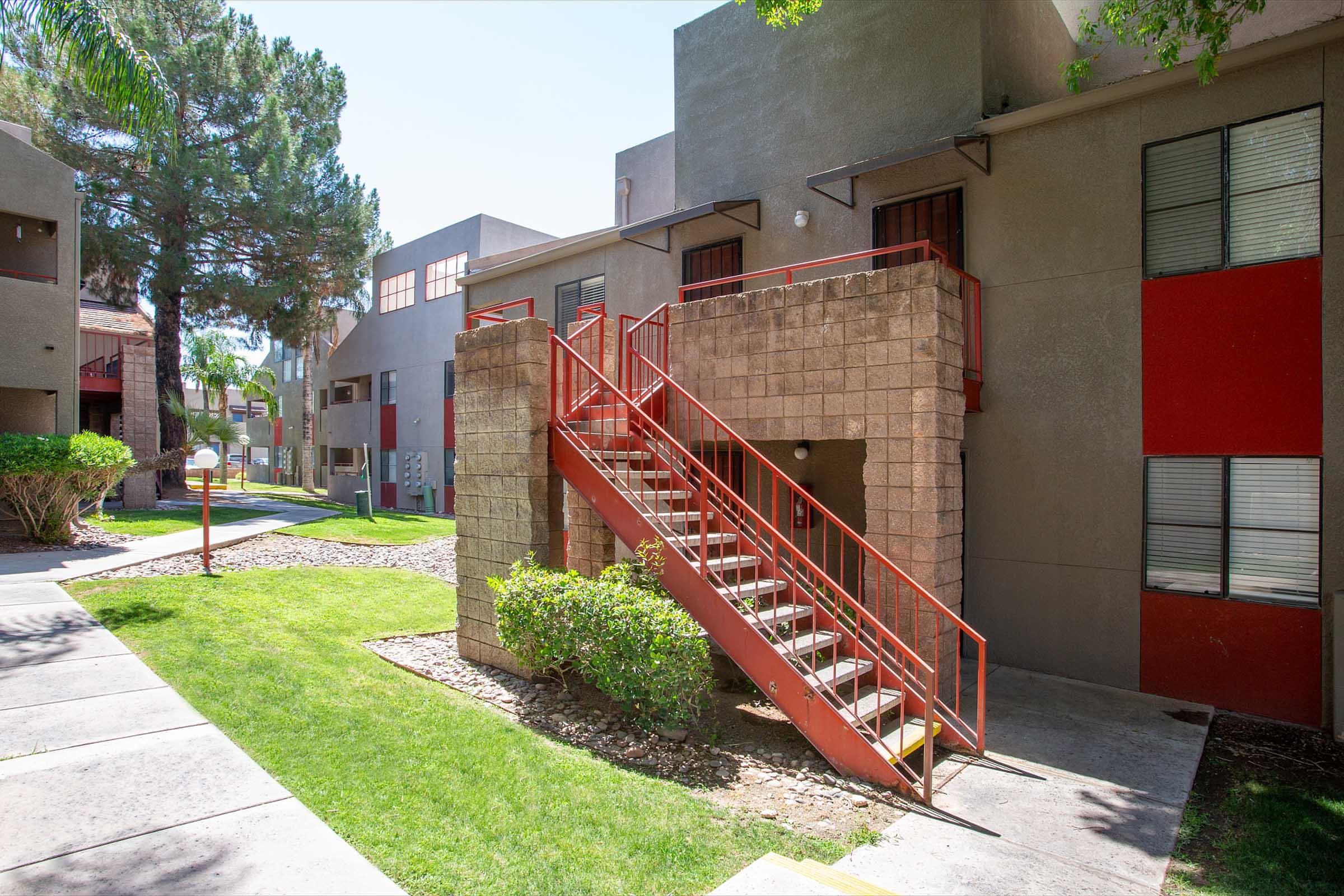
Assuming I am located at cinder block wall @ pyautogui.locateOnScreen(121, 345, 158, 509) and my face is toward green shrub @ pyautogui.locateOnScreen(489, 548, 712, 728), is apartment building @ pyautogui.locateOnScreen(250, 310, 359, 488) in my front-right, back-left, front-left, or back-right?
back-left

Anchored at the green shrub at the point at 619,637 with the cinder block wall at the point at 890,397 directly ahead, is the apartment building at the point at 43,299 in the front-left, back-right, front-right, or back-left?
back-left

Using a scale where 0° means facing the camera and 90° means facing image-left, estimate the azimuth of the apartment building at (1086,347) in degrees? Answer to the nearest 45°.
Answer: approximately 45°

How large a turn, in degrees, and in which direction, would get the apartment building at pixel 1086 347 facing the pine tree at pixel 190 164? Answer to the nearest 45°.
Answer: approximately 90° to its right

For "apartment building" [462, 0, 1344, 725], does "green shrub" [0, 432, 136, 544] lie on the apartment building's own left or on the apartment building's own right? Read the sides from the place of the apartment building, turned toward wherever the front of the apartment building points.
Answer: on the apartment building's own right

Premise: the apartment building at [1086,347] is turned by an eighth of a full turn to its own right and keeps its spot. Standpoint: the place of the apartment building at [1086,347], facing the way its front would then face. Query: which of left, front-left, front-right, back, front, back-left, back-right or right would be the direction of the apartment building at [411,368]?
front-right

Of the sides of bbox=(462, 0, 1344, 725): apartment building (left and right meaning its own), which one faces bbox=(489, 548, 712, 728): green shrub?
front

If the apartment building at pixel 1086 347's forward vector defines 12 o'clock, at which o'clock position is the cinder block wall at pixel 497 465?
The cinder block wall is roughly at 1 o'clock from the apartment building.

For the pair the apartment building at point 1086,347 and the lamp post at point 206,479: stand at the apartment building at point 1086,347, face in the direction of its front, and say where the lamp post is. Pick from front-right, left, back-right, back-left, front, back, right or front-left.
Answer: front-right

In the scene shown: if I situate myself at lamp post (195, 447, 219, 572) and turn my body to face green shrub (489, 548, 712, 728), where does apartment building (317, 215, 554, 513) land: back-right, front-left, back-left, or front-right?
back-left
